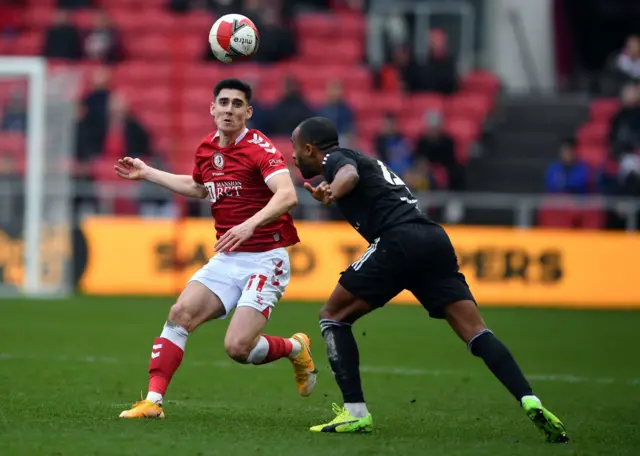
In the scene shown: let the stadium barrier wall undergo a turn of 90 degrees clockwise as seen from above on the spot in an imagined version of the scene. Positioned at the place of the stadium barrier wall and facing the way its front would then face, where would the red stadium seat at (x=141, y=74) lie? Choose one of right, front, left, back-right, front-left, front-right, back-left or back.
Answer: front-right

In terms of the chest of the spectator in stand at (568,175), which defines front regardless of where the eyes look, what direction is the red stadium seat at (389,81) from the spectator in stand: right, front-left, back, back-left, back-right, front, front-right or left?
back-right

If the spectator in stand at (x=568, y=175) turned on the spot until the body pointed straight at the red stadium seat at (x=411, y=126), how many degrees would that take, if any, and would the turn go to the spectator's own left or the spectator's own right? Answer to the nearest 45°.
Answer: approximately 135° to the spectator's own right

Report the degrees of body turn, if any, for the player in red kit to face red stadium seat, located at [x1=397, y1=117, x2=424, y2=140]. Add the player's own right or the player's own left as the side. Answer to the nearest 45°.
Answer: approximately 135° to the player's own right

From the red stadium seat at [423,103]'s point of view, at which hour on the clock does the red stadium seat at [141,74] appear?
the red stadium seat at [141,74] is roughly at 3 o'clock from the red stadium seat at [423,103].

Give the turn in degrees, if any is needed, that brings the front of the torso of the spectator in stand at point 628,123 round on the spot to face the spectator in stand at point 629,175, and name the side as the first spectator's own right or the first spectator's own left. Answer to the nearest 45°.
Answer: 0° — they already face them

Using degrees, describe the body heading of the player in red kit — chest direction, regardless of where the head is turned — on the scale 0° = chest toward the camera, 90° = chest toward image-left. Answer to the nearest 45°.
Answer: approximately 45°

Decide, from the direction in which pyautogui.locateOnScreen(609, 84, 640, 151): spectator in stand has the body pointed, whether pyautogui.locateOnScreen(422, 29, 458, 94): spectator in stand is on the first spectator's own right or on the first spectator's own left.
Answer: on the first spectator's own right

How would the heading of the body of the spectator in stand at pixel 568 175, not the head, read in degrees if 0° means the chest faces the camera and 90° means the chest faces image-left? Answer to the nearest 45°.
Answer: approximately 0°
